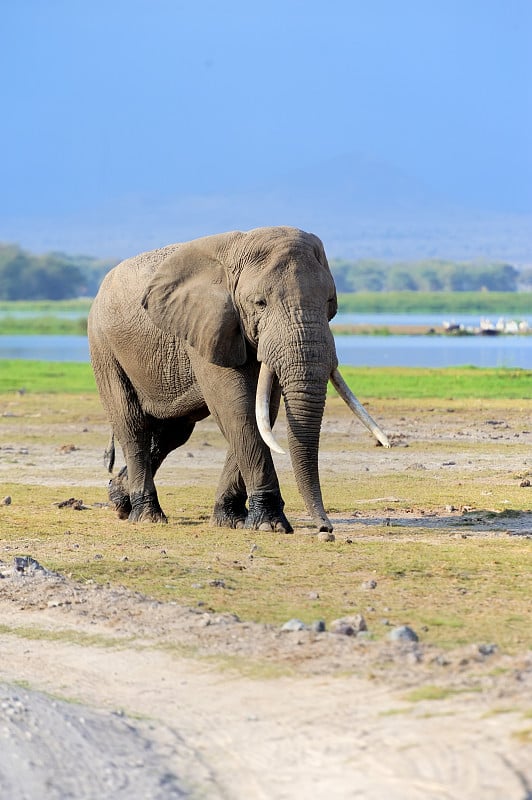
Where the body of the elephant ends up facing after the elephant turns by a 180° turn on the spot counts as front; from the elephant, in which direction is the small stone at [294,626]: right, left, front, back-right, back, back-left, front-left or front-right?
back-left

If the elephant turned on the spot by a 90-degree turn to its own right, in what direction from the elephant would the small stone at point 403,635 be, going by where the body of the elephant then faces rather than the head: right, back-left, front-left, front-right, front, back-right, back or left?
front-left

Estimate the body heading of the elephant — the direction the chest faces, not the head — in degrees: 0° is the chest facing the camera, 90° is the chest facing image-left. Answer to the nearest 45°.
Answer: approximately 315°

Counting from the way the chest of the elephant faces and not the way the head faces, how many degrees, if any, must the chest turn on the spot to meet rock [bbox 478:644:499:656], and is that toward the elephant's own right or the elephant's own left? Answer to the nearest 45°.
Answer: approximately 45° to the elephant's own right

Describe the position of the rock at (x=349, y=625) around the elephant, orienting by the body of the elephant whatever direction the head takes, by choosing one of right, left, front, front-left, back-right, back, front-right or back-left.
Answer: front-right
